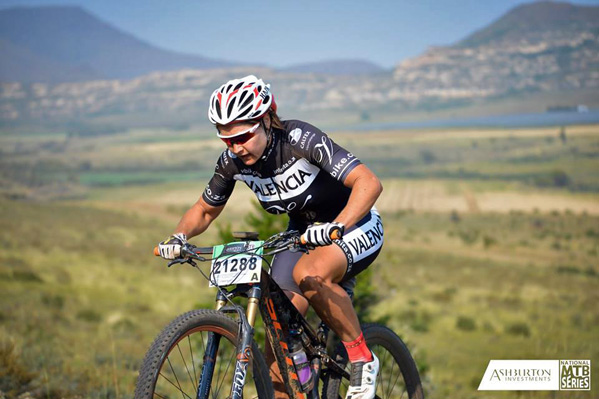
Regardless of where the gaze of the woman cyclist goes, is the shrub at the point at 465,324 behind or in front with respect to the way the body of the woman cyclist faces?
behind

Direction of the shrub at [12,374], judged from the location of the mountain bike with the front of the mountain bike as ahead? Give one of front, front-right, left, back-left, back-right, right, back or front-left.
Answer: right

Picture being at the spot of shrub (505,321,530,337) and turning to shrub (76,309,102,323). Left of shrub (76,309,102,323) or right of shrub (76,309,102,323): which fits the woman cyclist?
left

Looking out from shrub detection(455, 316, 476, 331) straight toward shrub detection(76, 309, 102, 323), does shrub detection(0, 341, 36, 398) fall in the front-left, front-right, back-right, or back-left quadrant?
front-left

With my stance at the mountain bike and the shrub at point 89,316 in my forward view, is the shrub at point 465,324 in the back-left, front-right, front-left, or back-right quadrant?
front-right

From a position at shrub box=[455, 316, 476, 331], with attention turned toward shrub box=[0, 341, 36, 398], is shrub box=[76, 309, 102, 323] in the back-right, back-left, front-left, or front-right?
front-right

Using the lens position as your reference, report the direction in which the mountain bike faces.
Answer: facing the viewer and to the left of the viewer

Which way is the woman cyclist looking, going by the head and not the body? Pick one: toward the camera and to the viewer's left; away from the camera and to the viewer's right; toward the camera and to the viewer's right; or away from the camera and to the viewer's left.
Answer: toward the camera and to the viewer's left

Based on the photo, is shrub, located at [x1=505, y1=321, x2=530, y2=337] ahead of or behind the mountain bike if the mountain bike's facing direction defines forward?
behind
